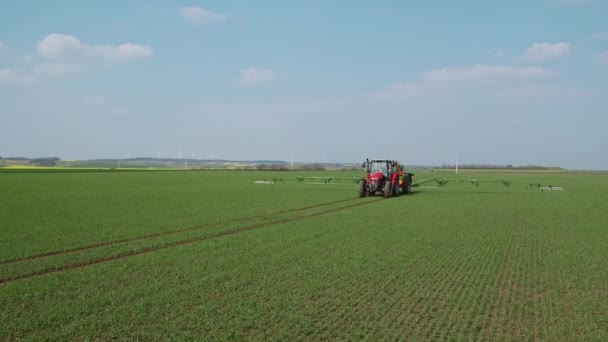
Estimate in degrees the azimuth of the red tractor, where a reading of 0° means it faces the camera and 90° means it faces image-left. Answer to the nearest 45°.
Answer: approximately 45°
